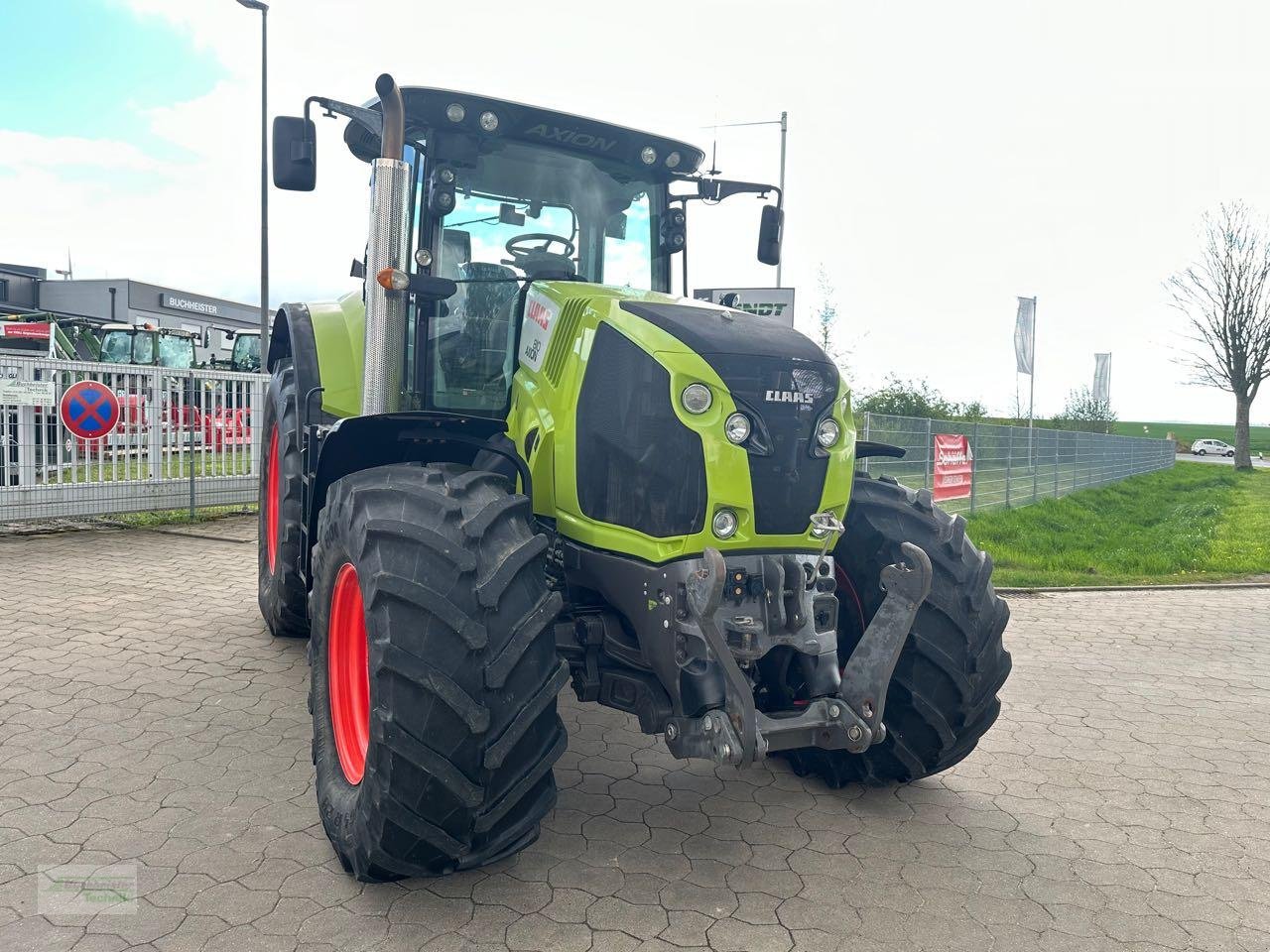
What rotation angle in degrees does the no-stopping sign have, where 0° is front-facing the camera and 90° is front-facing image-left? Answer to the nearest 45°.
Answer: approximately 0°

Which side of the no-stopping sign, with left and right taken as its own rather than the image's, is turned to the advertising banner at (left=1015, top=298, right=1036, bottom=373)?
left

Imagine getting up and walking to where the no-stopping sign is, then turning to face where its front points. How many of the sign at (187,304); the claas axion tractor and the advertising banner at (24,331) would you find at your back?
2

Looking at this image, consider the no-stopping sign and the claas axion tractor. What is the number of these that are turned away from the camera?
0

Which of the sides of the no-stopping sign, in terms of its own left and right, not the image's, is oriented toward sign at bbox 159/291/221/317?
back

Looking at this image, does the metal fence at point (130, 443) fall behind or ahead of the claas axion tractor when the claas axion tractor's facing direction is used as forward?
behind

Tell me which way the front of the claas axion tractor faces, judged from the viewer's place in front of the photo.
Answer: facing the viewer and to the right of the viewer

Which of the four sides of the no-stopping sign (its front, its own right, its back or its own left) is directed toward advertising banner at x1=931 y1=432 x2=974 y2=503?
left

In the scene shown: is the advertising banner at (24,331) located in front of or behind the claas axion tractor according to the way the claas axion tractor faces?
behind
